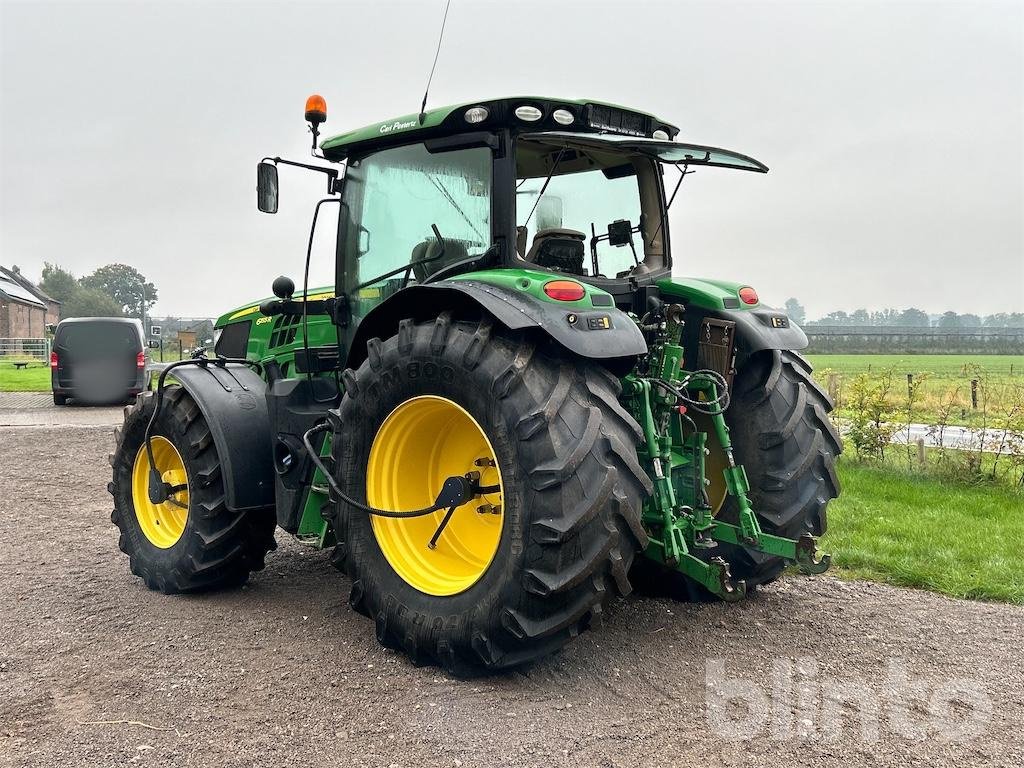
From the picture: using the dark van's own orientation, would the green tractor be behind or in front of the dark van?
behind

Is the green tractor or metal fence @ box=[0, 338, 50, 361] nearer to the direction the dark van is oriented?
the metal fence

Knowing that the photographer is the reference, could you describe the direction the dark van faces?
facing away from the viewer

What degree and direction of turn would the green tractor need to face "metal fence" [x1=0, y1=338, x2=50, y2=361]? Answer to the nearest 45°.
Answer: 0° — it already faces it

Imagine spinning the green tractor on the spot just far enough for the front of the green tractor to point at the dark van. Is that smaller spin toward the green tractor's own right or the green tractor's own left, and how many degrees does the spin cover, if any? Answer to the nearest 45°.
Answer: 0° — it already faces it

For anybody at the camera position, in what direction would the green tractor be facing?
facing away from the viewer and to the left of the viewer
